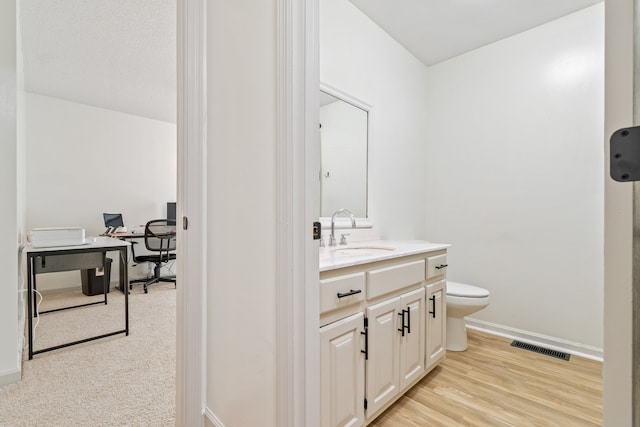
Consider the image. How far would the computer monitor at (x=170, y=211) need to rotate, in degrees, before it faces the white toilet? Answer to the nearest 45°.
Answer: approximately 45° to its left

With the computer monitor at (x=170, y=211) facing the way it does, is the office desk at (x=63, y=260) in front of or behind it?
in front

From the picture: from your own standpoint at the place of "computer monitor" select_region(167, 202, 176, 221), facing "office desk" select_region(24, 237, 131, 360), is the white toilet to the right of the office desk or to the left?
left

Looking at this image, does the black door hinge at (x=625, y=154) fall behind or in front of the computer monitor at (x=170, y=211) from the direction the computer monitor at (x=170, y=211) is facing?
in front

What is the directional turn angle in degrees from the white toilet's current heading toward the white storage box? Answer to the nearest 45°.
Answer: approximately 135° to its right

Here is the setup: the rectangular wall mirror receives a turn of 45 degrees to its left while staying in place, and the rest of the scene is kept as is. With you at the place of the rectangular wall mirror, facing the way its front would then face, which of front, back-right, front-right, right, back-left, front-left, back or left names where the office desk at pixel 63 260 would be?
back

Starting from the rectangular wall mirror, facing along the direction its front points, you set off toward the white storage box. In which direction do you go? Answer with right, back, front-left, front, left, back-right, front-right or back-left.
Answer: back-right

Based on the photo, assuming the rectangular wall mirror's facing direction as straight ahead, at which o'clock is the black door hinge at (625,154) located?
The black door hinge is roughly at 1 o'clock from the rectangular wall mirror.

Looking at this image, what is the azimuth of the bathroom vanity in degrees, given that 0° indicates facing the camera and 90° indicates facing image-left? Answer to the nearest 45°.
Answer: approximately 315°

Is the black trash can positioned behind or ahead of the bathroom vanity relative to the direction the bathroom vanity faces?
behind

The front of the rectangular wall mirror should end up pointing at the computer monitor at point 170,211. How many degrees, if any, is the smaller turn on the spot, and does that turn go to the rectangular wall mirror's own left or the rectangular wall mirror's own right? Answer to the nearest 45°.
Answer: approximately 180°
